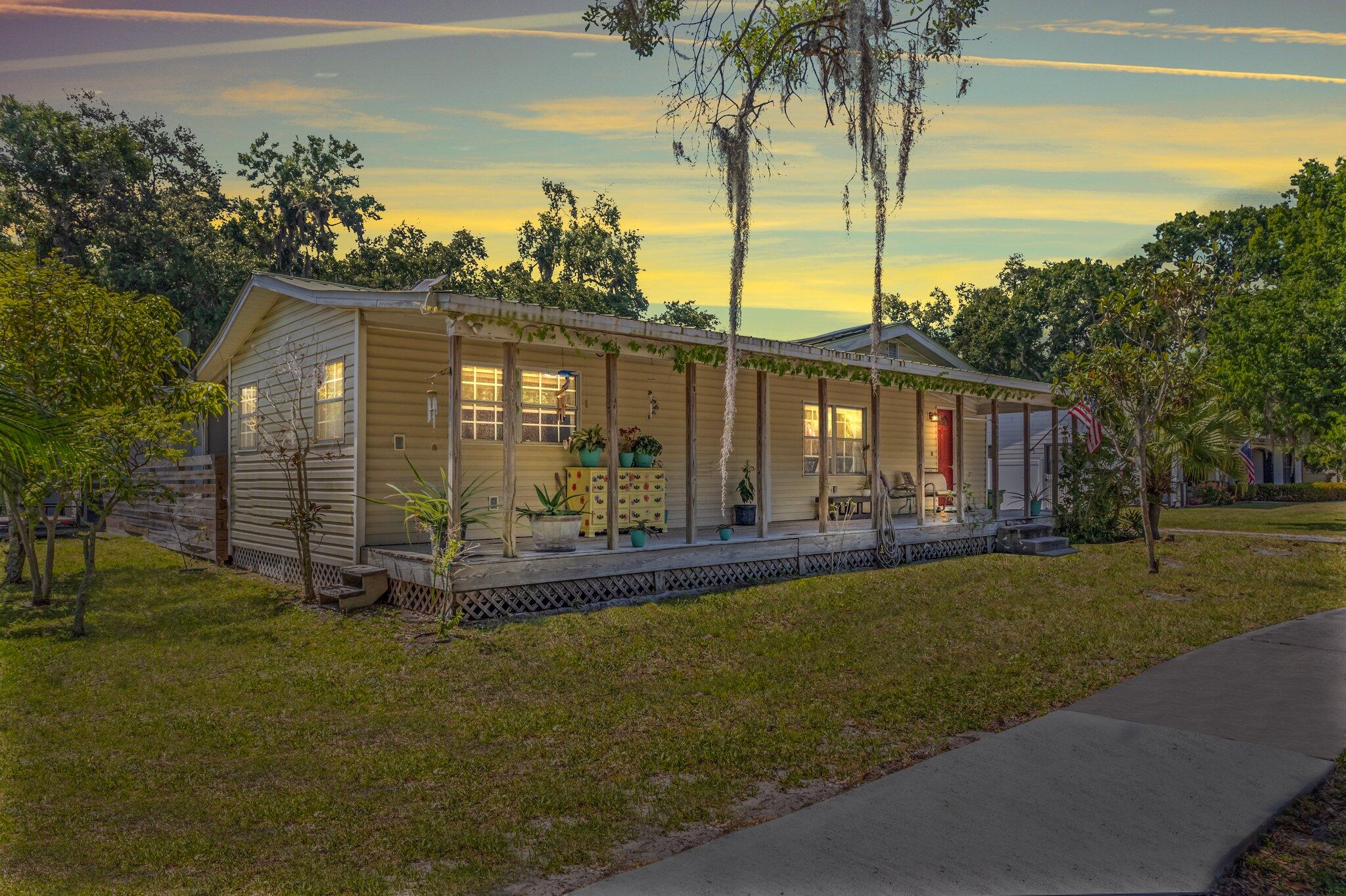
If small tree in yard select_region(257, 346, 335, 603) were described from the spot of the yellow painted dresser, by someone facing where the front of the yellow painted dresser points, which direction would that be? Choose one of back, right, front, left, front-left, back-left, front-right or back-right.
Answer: back-right

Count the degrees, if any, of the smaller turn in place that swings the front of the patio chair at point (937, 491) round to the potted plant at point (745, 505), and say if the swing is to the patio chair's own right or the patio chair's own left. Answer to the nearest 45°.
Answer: approximately 90° to the patio chair's own right

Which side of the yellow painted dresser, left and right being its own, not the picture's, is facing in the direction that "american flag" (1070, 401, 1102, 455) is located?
left

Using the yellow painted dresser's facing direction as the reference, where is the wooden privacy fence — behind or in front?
behind

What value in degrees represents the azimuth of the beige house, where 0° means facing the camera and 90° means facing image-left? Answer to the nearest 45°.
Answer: approximately 315°

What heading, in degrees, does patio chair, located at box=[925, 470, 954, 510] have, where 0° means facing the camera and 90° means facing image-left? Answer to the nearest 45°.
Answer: approximately 315°

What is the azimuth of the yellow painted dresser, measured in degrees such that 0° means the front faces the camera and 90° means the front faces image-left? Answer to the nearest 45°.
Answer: approximately 315°
